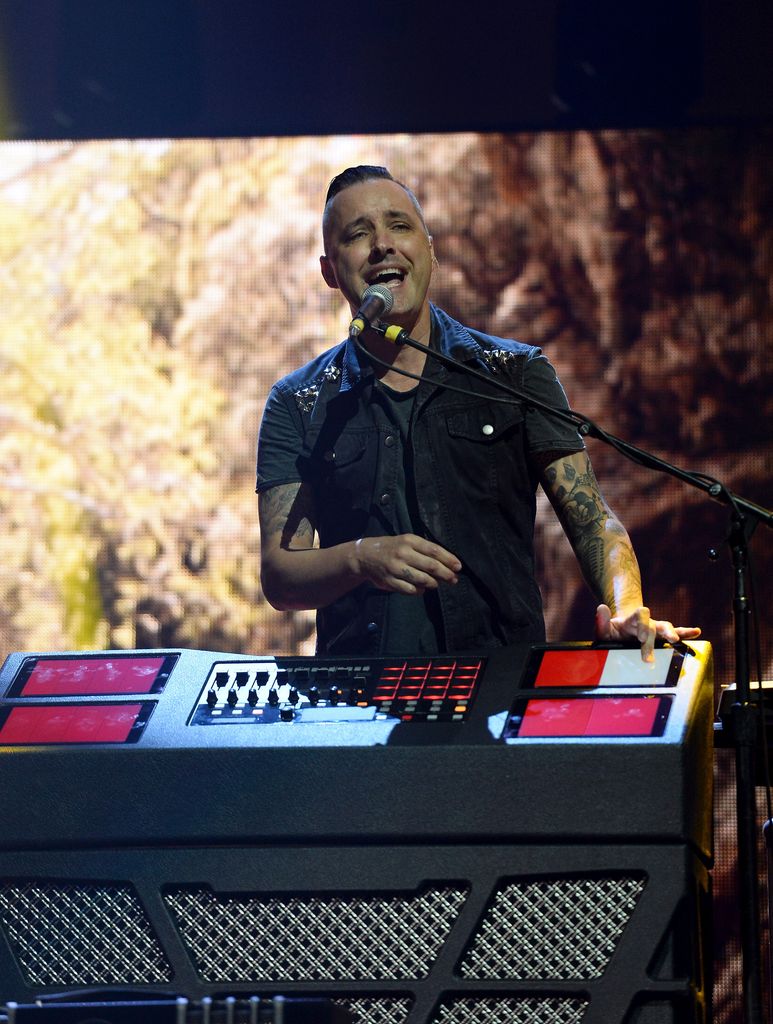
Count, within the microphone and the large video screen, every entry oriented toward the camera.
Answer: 1

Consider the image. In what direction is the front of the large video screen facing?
toward the camera

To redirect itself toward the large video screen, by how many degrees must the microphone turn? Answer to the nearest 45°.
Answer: approximately 45° to its left

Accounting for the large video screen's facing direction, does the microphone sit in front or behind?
in front
